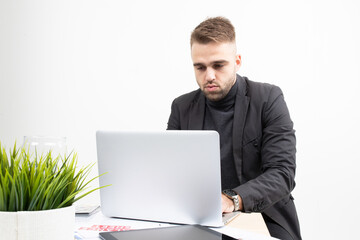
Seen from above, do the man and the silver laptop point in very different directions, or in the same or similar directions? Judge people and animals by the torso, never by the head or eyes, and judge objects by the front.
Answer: very different directions

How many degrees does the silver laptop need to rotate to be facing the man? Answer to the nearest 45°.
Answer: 0° — it already faces them

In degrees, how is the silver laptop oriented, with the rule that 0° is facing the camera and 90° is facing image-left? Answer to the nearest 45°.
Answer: approximately 225°
